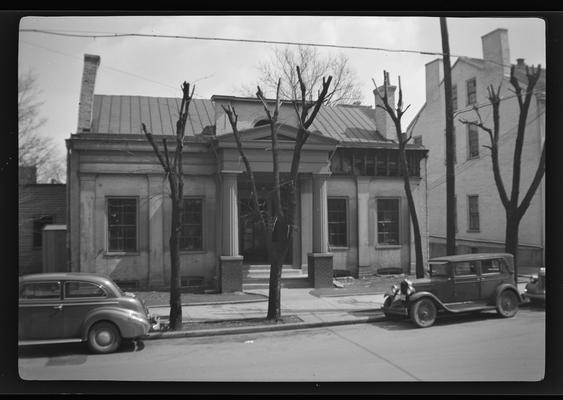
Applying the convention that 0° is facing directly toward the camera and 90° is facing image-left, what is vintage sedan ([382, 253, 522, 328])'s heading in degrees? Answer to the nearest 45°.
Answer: approximately 45°

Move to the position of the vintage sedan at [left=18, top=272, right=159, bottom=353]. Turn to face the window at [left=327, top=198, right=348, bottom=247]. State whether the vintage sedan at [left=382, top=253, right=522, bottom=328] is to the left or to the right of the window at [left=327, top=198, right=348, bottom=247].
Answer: right

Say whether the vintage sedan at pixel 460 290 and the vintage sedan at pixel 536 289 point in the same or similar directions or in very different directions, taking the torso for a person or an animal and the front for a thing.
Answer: same or similar directions

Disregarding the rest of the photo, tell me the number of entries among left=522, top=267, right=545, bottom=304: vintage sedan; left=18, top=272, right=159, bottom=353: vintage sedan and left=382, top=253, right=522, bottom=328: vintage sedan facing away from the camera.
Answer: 0

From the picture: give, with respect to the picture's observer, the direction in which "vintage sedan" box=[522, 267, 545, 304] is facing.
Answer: facing the viewer and to the left of the viewer

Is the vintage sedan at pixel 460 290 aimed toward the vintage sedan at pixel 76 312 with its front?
yes
